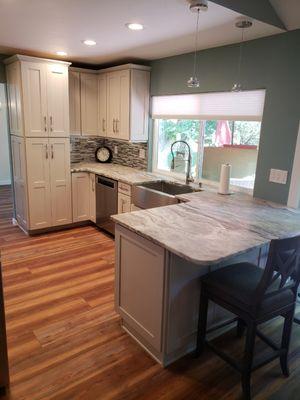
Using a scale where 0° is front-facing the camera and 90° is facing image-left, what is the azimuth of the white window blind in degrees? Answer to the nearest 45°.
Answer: approximately 45°

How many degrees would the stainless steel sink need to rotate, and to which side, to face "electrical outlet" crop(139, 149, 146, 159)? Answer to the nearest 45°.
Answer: approximately 135° to its right

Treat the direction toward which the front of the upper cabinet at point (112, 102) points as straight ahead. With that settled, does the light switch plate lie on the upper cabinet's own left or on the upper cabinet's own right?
on the upper cabinet's own left

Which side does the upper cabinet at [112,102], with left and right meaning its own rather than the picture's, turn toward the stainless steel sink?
left

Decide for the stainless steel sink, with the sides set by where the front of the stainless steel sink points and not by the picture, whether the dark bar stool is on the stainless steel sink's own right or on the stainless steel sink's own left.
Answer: on the stainless steel sink's own left

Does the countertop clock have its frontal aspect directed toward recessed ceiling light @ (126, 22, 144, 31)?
yes

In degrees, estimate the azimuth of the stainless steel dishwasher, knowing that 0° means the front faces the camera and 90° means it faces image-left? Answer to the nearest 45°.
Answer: approximately 45°
